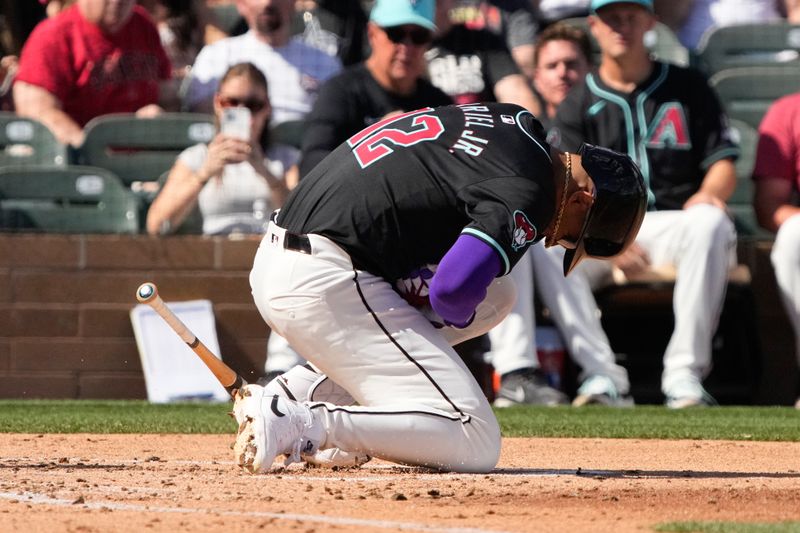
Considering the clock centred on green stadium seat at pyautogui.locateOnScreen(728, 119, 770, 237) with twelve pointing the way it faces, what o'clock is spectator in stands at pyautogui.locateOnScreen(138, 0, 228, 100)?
The spectator in stands is roughly at 3 o'clock from the green stadium seat.

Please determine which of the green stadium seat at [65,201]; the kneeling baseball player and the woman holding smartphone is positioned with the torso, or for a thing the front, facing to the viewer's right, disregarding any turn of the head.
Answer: the kneeling baseball player

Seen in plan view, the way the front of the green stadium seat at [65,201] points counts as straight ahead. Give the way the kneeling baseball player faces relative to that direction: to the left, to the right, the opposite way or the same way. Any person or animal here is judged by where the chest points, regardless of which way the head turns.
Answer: to the left

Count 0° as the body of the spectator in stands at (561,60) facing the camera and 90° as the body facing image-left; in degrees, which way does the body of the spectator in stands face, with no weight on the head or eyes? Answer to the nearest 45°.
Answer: approximately 0°

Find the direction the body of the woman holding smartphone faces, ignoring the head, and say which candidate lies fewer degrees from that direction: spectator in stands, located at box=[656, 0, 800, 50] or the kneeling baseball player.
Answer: the kneeling baseball player

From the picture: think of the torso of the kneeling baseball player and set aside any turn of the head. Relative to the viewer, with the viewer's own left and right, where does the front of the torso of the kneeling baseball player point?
facing to the right of the viewer

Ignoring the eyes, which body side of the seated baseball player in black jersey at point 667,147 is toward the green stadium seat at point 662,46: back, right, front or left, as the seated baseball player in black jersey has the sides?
back

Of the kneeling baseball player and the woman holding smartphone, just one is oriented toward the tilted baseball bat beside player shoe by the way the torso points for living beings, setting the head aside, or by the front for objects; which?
the woman holding smartphone

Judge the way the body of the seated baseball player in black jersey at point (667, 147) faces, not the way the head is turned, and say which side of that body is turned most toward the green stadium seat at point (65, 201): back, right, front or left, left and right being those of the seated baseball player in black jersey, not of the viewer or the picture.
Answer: right

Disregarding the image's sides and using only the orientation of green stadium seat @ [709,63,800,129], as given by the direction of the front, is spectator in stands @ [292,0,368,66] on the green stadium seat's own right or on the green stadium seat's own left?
on the green stadium seat's own right

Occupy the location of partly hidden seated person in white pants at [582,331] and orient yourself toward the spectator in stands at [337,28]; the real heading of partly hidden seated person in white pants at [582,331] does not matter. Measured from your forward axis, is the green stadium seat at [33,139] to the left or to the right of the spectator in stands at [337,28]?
left
